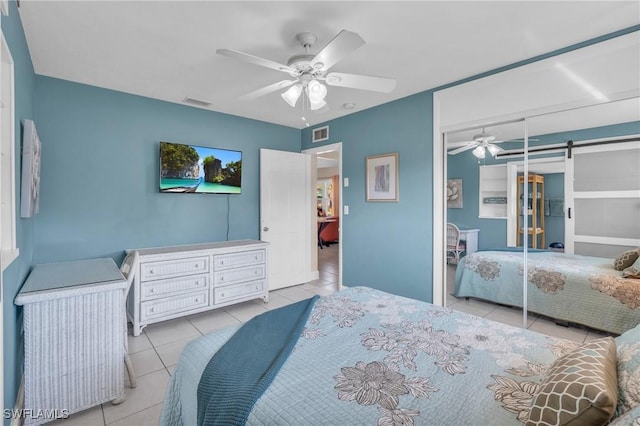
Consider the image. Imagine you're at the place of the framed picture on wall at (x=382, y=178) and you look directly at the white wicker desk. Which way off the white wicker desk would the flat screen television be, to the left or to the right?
right

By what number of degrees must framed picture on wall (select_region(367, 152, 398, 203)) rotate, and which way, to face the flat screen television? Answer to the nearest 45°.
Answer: approximately 45° to its right

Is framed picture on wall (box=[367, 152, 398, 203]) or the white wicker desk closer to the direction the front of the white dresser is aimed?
the framed picture on wall

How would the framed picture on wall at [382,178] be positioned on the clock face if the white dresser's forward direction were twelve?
The framed picture on wall is roughly at 11 o'clock from the white dresser.

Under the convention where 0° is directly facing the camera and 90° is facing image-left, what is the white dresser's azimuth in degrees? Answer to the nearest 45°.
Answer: approximately 315°

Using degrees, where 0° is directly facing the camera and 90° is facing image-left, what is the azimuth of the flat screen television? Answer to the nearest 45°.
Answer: approximately 315°

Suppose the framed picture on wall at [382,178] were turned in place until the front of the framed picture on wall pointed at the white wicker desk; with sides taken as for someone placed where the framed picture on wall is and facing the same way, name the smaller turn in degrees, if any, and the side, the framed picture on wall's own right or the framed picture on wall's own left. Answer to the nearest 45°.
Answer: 0° — it already faces it

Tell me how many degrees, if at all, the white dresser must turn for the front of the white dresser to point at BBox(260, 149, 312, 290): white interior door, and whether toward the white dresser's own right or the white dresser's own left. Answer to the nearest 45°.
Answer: approximately 90° to the white dresser's own left

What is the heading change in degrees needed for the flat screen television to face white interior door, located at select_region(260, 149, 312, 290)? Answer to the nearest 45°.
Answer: approximately 45° to its left

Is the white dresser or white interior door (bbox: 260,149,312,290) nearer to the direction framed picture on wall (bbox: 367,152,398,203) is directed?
the white dresser

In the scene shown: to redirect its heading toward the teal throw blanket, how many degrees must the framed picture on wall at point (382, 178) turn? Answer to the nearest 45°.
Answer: approximately 45° to its left

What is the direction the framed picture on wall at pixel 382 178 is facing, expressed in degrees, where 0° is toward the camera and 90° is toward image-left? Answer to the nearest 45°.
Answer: approximately 45°
